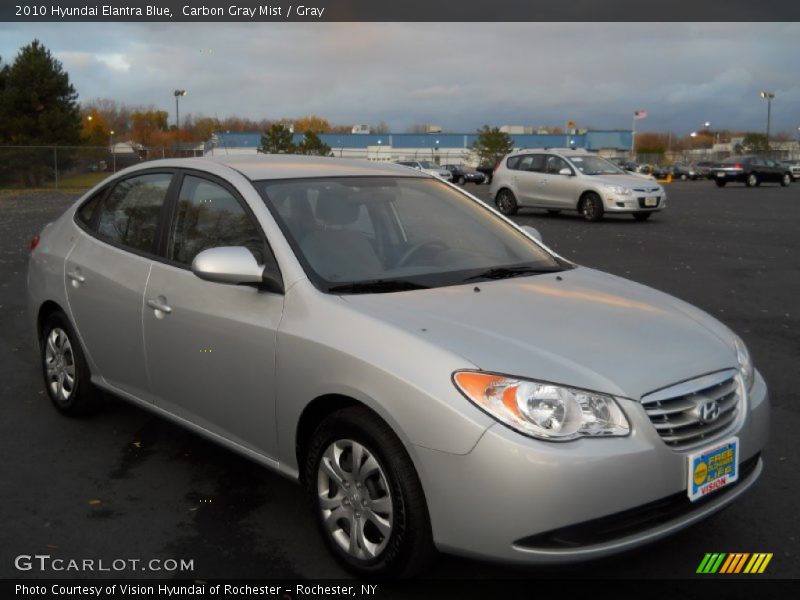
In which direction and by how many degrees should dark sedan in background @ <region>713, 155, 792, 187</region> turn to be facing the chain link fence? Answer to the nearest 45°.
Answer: approximately 180°

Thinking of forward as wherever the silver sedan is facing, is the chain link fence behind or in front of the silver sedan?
behind

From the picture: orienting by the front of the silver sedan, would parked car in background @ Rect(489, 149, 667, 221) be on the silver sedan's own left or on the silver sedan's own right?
on the silver sedan's own left

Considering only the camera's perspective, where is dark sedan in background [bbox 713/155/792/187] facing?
facing away from the viewer and to the right of the viewer

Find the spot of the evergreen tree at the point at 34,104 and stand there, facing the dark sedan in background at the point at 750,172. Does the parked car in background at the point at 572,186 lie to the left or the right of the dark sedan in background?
right

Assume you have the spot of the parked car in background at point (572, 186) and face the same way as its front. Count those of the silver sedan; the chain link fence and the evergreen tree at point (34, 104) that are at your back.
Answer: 2

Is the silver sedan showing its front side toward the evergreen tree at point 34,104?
no

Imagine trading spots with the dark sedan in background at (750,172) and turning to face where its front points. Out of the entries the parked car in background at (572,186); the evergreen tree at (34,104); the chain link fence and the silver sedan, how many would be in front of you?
0

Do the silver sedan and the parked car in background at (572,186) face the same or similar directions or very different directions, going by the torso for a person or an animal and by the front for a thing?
same or similar directions

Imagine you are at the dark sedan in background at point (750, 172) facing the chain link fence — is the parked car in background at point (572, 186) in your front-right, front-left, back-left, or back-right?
front-left

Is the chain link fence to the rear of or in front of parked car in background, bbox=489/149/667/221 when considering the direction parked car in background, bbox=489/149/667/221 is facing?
to the rear

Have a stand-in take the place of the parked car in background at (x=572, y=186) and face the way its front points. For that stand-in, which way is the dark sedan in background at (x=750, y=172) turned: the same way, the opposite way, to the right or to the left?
to the left

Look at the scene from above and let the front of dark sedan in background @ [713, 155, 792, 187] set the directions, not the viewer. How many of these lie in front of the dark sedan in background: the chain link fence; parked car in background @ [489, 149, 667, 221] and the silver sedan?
0

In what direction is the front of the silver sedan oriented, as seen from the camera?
facing the viewer and to the right of the viewer

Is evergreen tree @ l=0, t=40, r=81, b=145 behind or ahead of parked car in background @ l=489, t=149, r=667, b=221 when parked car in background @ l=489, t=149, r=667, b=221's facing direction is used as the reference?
behind

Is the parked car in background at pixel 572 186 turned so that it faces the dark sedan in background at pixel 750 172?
no

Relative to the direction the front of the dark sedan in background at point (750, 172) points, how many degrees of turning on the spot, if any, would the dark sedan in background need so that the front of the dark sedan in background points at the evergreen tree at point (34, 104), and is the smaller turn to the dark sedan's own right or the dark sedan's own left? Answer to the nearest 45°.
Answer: approximately 135° to the dark sedan's own left

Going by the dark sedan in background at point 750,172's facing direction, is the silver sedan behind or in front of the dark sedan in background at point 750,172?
behind
